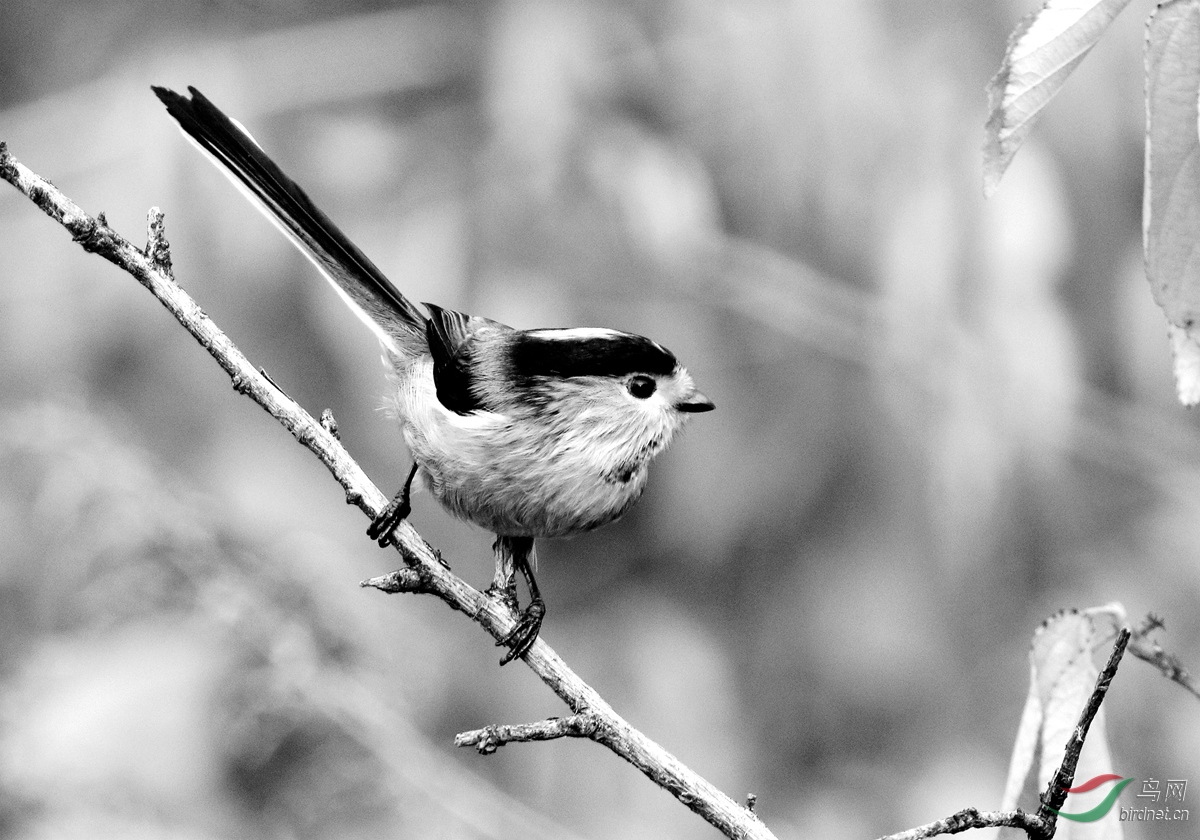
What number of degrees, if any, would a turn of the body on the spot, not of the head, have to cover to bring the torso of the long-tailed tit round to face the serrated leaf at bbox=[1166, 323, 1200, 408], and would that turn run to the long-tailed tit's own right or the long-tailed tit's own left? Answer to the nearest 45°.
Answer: approximately 45° to the long-tailed tit's own right

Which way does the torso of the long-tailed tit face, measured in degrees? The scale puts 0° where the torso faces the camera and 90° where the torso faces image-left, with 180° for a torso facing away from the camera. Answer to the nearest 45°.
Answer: approximately 270°
